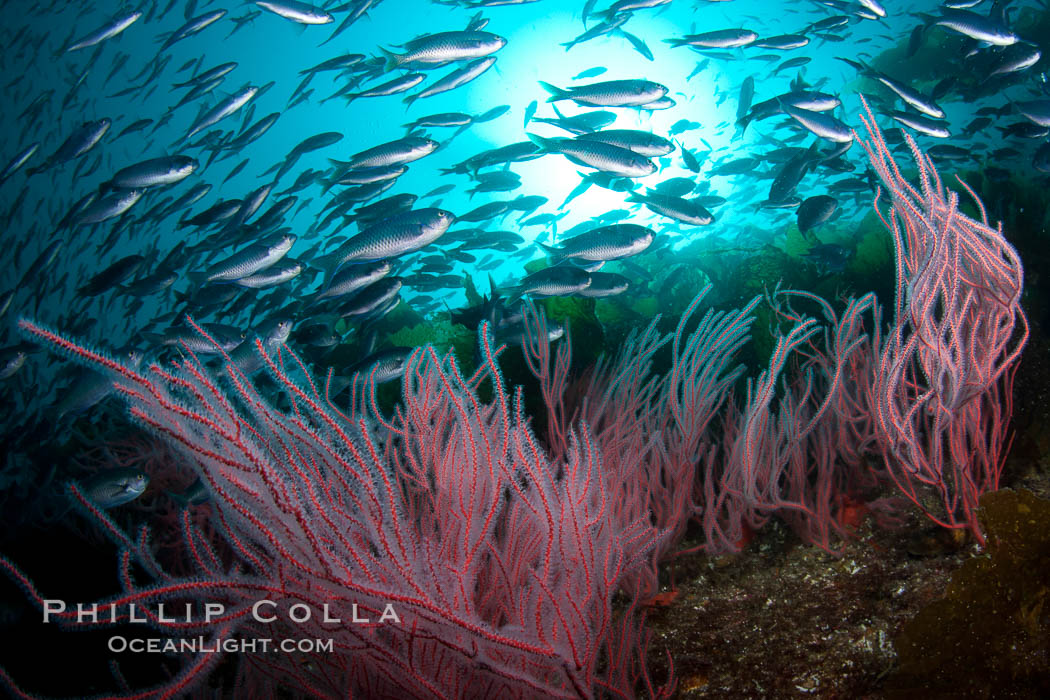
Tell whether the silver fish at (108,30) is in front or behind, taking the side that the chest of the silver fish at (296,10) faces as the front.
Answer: behind

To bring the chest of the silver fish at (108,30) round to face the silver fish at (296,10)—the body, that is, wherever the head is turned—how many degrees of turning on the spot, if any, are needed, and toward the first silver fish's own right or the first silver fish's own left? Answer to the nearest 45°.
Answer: approximately 45° to the first silver fish's own right

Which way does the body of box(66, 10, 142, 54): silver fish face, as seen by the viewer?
to the viewer's right

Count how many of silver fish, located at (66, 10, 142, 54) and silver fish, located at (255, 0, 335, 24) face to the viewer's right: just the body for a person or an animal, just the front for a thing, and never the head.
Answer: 2

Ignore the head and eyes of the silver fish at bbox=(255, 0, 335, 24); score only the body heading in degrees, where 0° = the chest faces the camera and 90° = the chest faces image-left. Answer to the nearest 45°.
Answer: approximately 270°
